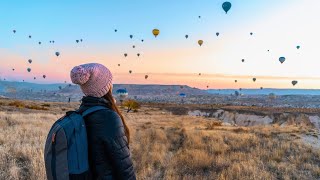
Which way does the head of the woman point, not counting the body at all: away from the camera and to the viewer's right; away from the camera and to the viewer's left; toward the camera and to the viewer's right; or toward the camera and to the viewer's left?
away from the camera and to the viewer's right

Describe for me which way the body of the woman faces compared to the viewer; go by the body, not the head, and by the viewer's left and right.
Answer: facing away from the viewer and to the right of the viewer

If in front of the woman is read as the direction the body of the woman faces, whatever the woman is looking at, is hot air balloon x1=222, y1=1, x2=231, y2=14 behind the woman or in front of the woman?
in front
